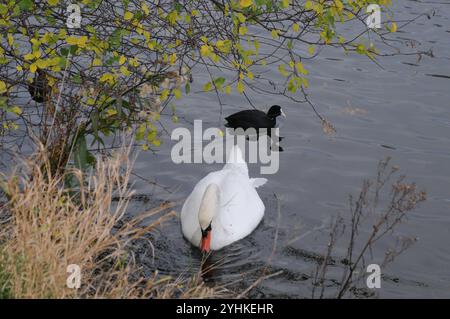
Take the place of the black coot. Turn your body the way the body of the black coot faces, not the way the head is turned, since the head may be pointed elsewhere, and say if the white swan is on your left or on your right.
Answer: on your right

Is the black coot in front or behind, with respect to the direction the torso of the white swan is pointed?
behind

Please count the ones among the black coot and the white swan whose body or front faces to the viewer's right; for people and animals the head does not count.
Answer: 1

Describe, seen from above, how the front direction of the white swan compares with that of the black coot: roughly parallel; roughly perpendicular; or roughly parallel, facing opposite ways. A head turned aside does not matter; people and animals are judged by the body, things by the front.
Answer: roughly perpendicular

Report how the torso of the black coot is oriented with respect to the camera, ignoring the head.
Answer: to the viewer's right

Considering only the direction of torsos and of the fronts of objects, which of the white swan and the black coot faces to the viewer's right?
the black coot

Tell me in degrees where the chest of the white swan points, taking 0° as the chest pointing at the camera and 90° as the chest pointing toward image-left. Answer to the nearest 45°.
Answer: approximately 0°
